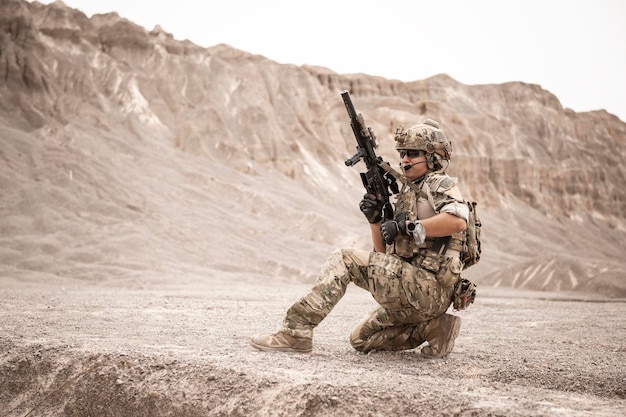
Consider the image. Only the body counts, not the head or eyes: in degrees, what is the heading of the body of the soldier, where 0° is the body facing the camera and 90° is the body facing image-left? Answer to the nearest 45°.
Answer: approximately 90°
